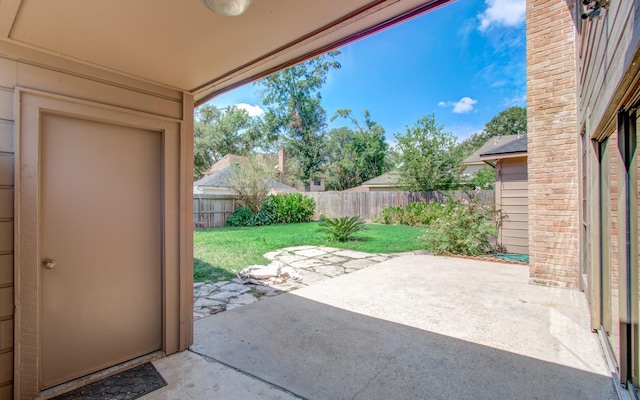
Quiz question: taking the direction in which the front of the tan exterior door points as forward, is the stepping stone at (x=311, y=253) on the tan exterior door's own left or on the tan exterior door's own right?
on the tan exterior door's own left

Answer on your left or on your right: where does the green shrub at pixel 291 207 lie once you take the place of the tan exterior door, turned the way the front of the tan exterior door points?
on your left

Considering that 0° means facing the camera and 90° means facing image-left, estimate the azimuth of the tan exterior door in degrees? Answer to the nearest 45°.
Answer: approximately 315°

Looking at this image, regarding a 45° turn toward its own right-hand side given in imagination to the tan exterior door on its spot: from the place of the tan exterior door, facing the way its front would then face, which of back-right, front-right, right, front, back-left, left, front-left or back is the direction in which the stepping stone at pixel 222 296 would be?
back-left

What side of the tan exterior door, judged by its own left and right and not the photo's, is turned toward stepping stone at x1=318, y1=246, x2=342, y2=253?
left

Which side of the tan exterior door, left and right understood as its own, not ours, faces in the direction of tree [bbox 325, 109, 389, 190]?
left

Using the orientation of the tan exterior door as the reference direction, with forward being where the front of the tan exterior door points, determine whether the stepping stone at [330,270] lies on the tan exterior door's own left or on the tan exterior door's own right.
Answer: on the tan exterior door's own left
